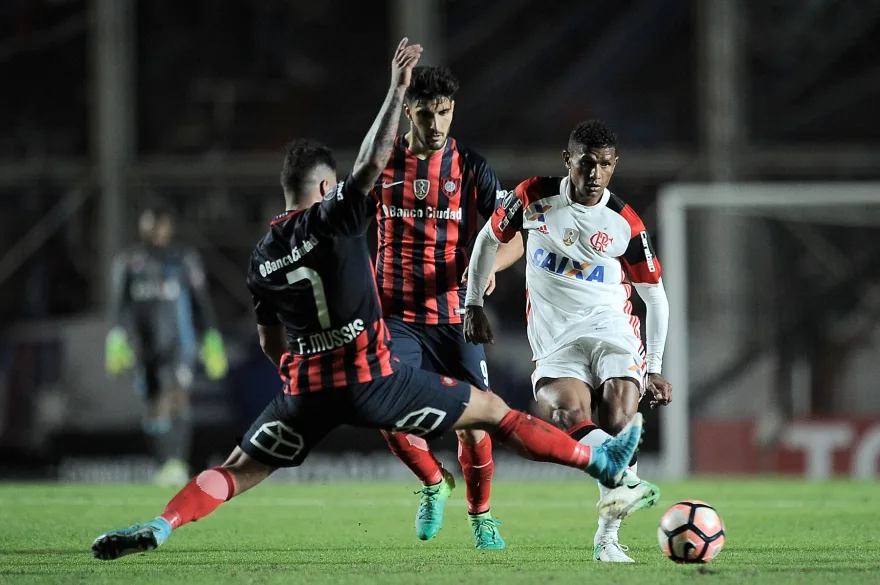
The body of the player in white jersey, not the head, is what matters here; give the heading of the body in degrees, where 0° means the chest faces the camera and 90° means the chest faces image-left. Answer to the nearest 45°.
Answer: approximately 0°

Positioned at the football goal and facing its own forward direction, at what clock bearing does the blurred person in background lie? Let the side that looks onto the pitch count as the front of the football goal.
The blurred person in background is roughly at 2 o'clock from the football goal.

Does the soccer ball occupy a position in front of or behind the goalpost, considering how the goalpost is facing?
in front

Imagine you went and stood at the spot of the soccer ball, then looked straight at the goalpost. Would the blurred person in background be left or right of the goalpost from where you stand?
left

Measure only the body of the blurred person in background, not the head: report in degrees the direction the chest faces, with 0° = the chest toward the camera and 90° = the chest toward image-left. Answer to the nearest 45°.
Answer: approximately 0°

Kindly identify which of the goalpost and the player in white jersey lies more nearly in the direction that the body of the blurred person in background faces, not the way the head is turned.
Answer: the player in white jersey

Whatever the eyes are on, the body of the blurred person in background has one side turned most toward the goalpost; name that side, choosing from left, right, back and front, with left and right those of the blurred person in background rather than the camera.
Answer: left
